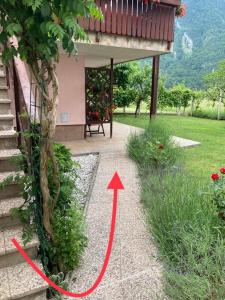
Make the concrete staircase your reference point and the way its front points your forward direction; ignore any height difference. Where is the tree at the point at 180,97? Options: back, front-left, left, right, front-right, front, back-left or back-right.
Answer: back-left

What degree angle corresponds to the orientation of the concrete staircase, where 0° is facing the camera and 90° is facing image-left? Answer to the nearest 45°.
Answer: approximately 0°

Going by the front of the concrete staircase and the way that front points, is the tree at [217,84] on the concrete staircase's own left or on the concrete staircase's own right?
on the concrete staircase's own left

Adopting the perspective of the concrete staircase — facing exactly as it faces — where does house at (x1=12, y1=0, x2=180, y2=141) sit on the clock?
The house is roughly at 7 o'clock from the concrete staircase.

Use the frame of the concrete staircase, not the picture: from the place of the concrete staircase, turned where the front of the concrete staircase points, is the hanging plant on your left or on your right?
on your left

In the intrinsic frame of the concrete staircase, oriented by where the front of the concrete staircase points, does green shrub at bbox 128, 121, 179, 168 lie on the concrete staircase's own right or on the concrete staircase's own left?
on the concrete staircase's own left

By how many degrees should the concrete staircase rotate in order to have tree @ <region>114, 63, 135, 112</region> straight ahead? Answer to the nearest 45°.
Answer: approximately 135° to its left

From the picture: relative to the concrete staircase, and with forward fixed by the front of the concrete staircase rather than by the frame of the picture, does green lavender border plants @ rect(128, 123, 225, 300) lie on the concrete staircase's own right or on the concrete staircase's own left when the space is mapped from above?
on the concrete staircase's own left

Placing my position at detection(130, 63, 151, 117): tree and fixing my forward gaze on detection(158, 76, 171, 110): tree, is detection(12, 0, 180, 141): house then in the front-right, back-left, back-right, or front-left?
back-right
